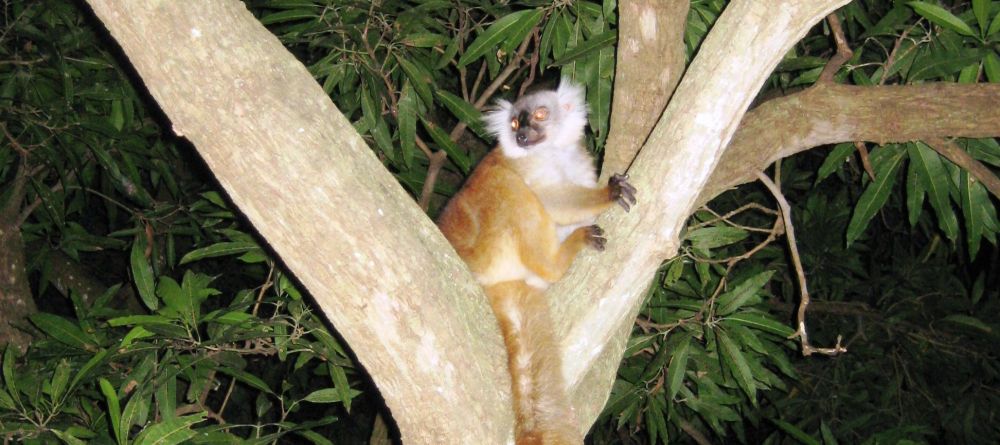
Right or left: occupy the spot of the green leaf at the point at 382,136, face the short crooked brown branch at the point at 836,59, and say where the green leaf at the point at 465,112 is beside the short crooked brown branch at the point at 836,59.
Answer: left

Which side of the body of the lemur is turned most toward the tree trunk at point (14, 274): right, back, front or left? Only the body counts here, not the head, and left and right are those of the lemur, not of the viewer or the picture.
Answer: back

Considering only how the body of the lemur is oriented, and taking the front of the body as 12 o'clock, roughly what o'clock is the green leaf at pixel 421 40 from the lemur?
The green leaf is roughly at 8 o'clock from the lemur.

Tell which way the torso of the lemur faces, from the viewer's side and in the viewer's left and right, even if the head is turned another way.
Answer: facing to the right of the viewer

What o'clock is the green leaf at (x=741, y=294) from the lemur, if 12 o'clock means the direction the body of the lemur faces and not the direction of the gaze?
The green leaf is roughly at 11 o'clock from the lemur.
